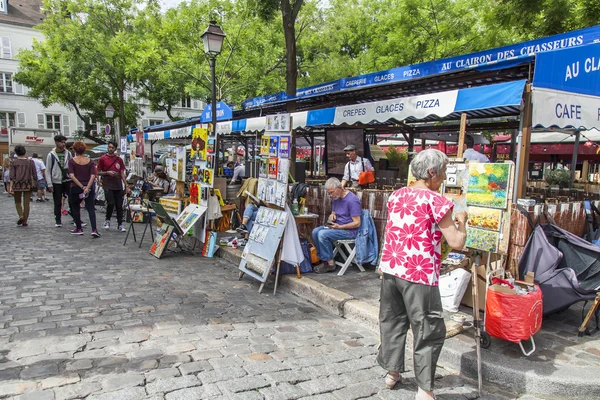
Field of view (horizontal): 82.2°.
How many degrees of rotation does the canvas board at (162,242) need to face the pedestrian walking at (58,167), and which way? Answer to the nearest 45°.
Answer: approximately 90° to its right

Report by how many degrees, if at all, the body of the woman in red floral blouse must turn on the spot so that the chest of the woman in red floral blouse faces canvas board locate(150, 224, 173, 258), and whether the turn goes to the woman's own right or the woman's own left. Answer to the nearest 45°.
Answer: approximately 90° to the woman's own left

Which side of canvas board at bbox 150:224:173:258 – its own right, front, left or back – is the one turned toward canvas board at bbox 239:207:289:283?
left

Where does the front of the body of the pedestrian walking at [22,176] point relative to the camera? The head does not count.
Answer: away from the camera

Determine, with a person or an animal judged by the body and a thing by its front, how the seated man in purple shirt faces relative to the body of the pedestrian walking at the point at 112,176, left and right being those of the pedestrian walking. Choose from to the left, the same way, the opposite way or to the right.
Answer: to the right

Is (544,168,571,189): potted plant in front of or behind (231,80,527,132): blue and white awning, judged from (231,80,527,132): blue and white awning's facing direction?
behind

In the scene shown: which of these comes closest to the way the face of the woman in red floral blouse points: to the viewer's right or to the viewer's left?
to the viewer's right

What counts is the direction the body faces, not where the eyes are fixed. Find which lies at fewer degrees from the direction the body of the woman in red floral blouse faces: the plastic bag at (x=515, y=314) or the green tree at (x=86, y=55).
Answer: the plastic bag

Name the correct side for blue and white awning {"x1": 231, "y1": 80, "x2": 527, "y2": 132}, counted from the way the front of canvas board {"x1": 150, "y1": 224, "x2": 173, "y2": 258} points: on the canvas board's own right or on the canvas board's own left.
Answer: on the canvas board's own left
